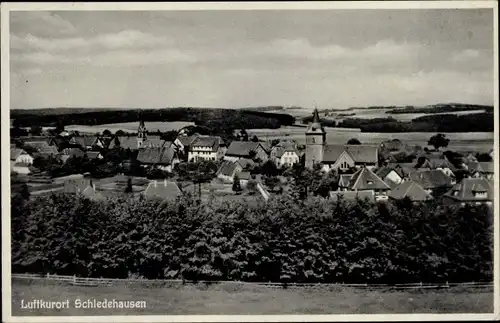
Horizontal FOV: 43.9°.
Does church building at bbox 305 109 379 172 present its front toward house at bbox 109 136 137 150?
yes

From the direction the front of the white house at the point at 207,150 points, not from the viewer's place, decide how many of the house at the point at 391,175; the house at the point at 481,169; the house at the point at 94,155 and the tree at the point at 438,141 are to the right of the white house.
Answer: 1

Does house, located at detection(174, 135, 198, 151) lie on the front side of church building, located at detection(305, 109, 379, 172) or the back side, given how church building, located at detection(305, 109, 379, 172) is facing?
on the front side

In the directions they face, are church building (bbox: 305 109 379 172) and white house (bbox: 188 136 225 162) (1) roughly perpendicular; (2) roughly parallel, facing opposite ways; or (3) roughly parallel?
roughly perpendicular

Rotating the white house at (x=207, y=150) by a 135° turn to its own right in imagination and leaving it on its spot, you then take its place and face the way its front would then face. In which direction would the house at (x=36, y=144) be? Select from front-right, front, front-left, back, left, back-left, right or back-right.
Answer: front-left

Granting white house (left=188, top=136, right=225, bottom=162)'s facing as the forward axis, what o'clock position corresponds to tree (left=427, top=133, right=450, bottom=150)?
The tree is roughly at 9 o'clock from the white house.

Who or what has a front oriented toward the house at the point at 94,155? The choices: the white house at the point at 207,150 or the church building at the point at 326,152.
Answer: the church building

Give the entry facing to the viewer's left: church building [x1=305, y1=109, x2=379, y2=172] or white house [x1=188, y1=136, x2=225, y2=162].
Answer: the church building

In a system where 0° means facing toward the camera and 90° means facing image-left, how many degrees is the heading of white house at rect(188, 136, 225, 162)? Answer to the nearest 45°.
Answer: approximately 0°

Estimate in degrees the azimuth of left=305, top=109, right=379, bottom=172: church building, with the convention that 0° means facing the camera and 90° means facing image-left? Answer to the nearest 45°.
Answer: approximately 90°

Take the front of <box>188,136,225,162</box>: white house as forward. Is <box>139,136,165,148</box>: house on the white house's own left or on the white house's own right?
on the white house's own right
